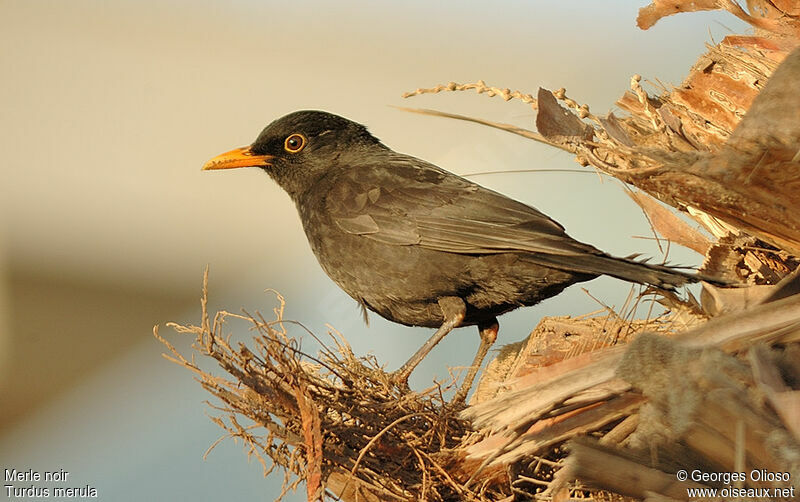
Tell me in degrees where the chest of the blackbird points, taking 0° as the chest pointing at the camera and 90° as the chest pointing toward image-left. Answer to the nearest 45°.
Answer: approximately 90°
